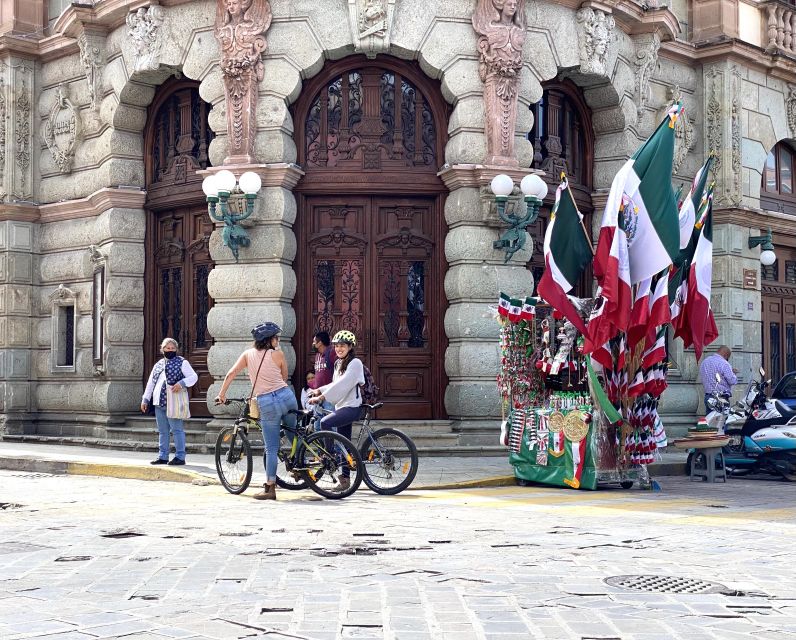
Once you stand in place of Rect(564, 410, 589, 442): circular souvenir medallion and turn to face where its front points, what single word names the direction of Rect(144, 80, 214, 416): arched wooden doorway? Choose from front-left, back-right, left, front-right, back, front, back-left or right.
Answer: back-right

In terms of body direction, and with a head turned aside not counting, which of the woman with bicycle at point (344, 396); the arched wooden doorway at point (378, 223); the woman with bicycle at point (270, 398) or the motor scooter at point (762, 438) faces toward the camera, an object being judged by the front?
the arched wooden doorway

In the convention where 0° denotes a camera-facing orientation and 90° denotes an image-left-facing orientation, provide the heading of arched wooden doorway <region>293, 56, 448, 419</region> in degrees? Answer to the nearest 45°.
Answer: approximately 0°

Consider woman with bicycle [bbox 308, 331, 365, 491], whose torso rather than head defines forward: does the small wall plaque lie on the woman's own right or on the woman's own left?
on the woman's own right

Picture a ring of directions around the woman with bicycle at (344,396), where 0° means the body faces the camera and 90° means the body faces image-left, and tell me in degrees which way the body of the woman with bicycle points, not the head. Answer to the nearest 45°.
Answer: approximately 90°

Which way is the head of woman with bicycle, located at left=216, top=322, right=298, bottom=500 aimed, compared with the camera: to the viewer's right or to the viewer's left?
to the viewer's right

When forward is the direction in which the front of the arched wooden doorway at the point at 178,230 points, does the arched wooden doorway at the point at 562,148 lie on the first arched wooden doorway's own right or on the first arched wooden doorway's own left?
on the first arched wooden doorway's own left

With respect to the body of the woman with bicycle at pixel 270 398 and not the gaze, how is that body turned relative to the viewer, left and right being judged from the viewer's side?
facing away from the viewer and to the left of the viewer

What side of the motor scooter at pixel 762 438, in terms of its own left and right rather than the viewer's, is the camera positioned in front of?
left

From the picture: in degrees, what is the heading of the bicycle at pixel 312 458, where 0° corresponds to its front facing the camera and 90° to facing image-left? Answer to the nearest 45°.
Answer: approximately 90°

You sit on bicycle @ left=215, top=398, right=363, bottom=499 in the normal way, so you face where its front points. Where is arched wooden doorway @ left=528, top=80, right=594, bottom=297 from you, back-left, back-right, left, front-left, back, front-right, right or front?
back-right
